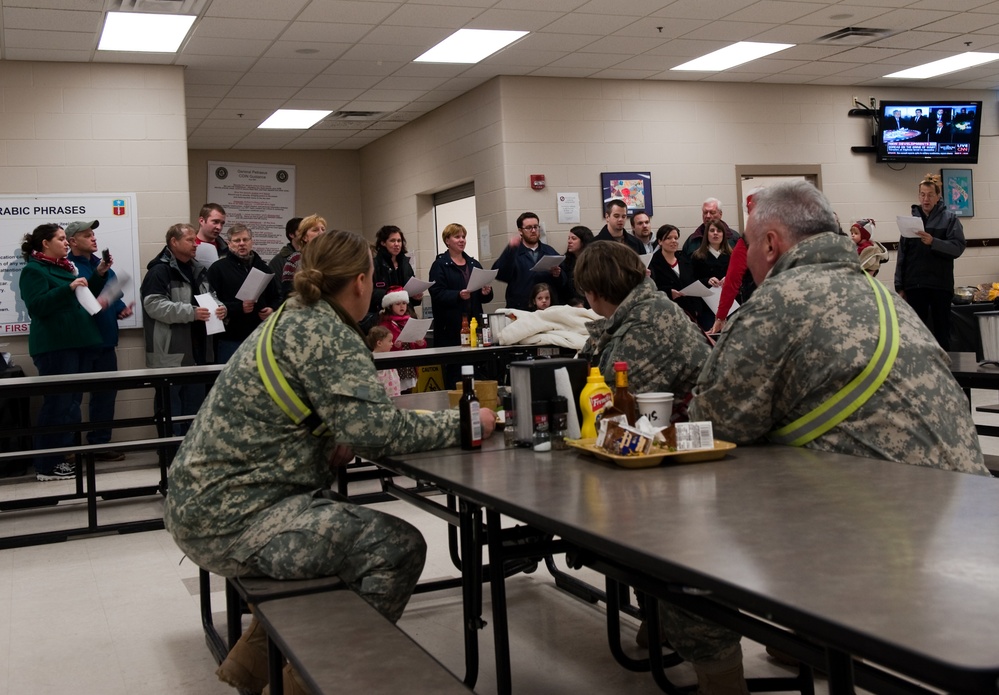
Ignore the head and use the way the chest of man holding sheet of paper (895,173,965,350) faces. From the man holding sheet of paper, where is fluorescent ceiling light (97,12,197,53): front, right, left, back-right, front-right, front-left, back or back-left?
front

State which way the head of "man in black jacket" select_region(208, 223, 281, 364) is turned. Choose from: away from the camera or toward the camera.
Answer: toward the camera

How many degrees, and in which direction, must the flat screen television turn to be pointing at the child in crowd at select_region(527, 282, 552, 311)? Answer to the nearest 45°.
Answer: approximately 45° to its right

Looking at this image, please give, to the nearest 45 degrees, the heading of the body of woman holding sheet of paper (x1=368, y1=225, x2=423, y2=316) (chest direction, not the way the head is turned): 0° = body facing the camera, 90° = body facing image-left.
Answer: approximately 315°

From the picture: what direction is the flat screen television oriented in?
toward the camera

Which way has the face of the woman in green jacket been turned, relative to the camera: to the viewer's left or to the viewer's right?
to the viewer's right

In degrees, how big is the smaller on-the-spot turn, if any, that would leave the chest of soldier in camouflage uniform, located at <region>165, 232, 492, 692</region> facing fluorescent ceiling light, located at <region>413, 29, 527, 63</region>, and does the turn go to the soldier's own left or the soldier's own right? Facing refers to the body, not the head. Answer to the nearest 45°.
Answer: approximately 45° to the soldier's own left

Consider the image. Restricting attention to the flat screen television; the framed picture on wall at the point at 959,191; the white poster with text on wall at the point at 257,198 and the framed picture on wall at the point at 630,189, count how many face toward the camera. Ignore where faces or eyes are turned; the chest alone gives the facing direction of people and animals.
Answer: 4

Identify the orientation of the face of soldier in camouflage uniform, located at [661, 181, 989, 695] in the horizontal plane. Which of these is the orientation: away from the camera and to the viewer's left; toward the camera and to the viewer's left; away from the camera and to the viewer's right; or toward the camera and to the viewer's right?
away from the camera and to the viewer's left

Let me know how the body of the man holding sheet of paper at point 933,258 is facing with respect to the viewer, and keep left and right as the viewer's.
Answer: facing the viewer and to the left of the viewer

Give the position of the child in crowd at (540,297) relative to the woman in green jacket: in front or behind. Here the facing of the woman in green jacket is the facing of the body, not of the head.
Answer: in front
